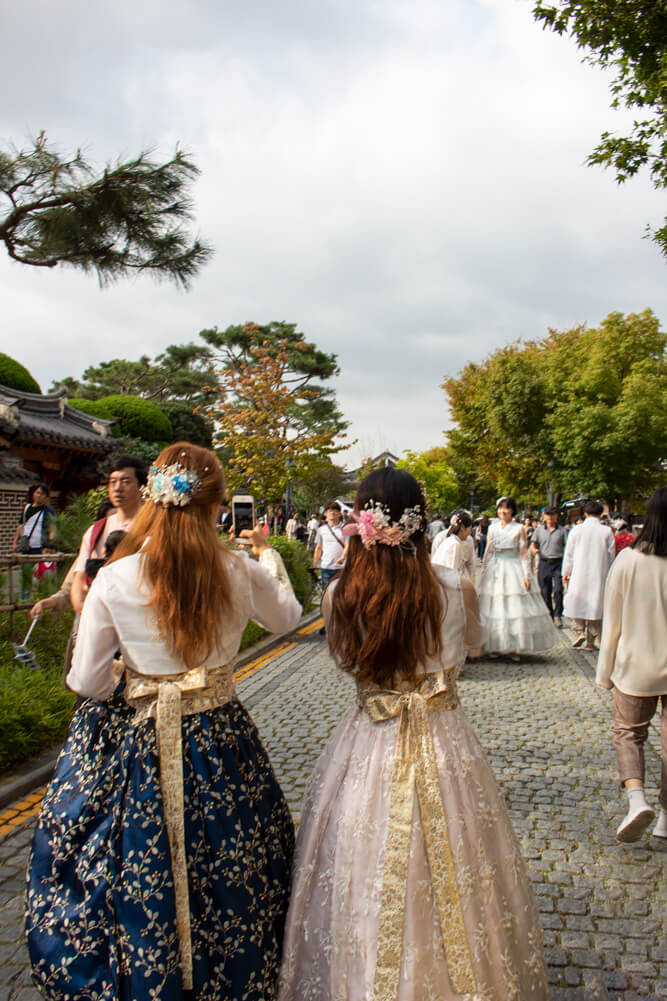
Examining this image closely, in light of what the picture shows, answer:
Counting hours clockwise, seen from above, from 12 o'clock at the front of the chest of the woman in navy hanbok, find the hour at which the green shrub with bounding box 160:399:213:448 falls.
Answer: The green shrub is roughly at 12 o'clock from the woman in navy hanbok.

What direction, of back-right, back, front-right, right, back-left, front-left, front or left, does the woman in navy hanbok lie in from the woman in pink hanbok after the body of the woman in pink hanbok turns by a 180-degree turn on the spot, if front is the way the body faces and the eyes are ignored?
right

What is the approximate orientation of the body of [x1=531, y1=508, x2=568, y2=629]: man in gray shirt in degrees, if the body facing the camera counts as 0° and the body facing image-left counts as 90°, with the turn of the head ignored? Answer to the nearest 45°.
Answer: approximately 0°

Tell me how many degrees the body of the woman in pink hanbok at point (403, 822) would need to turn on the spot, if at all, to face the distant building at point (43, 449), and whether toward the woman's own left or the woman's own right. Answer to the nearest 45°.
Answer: approximately 45° to the woman's own left

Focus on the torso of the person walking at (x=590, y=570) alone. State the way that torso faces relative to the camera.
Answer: away from the camera

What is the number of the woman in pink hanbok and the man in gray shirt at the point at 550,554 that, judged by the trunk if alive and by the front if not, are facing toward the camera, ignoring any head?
1

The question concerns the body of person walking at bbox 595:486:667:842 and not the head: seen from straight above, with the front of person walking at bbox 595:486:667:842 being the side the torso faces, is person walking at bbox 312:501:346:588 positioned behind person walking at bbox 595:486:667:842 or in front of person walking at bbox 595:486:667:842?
in front

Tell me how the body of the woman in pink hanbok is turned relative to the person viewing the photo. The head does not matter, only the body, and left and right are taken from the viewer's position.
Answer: facing away from the viewer

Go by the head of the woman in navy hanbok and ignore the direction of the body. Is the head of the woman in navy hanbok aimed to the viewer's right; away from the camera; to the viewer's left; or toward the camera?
away from the camera

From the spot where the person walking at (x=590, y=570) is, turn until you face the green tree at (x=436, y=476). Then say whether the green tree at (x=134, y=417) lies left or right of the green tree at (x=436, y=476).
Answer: left

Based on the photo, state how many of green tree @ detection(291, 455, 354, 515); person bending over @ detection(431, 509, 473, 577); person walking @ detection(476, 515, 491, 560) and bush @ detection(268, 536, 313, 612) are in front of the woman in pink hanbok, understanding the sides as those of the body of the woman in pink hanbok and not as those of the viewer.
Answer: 4

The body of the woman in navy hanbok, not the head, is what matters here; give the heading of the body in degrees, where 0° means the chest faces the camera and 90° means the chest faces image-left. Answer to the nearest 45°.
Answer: approximately 180°

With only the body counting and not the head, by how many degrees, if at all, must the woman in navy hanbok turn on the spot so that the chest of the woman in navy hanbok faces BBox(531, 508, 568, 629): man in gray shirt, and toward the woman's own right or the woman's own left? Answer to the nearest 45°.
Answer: approximately 45° to the woman's own right

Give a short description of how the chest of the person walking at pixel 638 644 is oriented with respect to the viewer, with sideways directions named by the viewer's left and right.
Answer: facing away from the viewer

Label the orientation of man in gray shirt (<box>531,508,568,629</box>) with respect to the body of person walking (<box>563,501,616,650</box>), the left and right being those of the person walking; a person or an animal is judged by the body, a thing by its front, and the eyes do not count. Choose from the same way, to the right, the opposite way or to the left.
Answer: the opposite way
